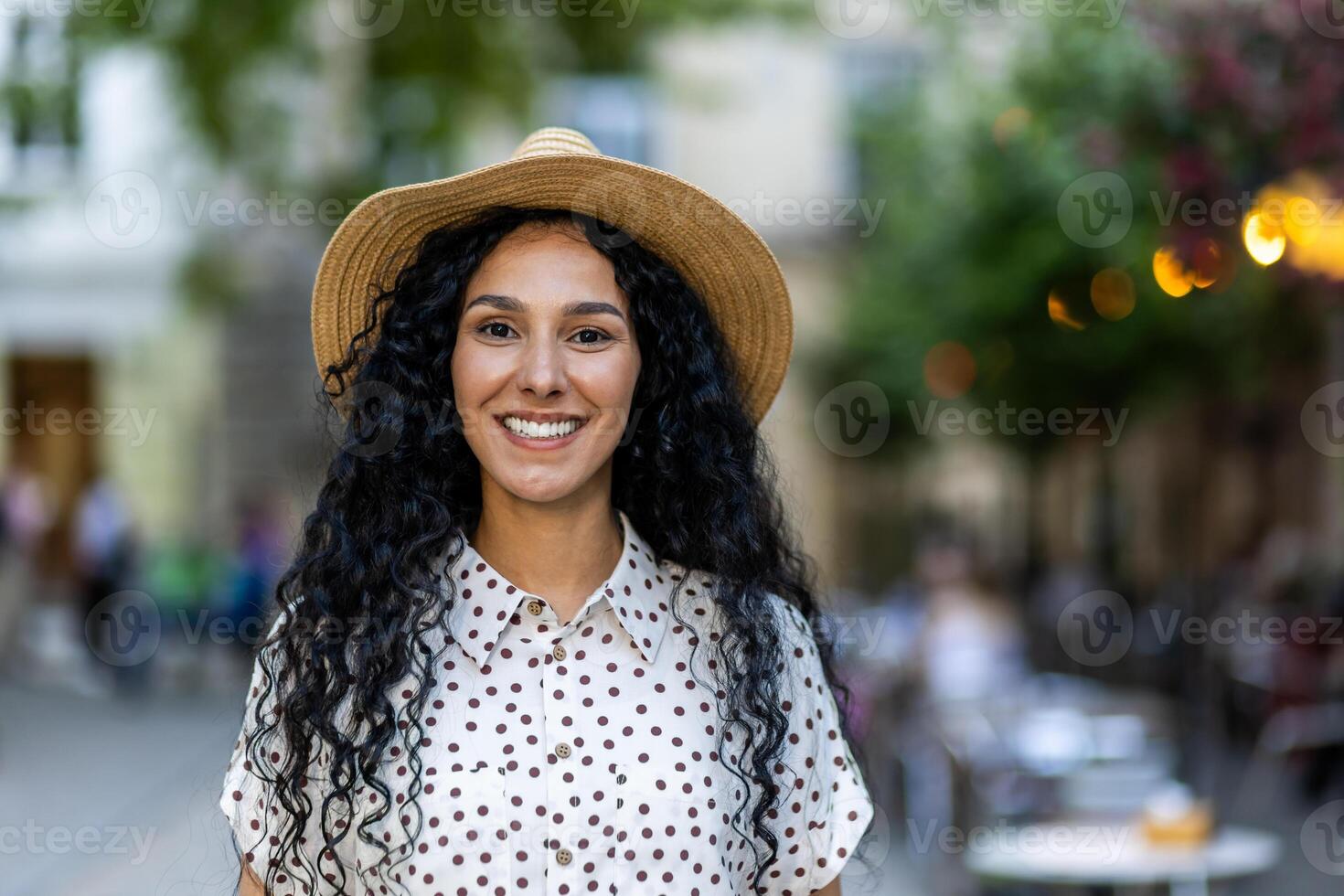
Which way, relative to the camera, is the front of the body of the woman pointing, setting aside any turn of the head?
toward the camera

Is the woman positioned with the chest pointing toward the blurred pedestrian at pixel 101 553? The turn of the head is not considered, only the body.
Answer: no

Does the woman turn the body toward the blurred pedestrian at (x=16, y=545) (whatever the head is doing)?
no

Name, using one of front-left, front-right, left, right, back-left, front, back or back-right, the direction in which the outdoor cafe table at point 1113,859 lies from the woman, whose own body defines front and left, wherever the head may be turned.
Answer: back-left

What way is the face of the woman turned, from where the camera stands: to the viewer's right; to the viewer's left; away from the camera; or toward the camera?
toward the camera
